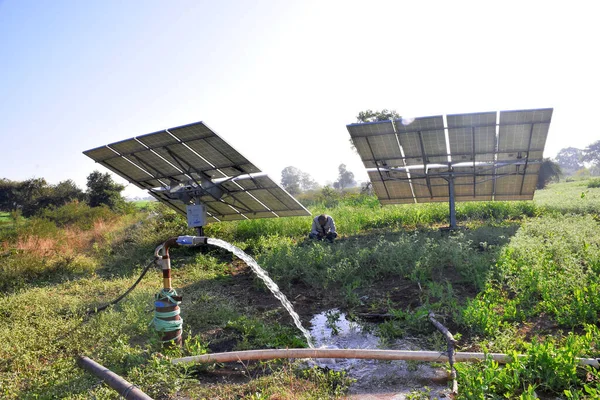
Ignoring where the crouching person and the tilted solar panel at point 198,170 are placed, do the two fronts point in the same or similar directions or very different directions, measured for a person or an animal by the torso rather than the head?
very different directions

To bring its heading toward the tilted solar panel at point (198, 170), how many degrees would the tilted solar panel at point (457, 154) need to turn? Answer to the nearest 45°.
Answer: approximately 135° to its left

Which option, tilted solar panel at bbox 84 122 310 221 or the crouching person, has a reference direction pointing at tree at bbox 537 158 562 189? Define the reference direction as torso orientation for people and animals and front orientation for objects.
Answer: the tilted solar panel

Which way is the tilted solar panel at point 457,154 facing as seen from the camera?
away from the camera

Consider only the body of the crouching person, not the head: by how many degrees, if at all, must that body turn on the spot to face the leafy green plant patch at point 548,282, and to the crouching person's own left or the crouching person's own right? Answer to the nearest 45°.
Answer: approximately 45° to the crouching person's own left

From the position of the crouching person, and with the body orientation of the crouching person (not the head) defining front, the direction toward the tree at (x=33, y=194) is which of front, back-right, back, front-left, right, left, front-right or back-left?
back-right

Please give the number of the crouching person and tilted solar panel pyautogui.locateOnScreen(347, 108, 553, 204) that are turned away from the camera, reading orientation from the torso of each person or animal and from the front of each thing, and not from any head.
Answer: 1

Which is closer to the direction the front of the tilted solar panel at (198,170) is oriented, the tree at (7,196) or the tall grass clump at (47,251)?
the tree

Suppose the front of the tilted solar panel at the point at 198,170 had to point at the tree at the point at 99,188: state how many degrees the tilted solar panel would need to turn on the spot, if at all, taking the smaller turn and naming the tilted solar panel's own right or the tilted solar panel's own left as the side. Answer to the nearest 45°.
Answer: approximately 45° to the tilted solar panel's own left

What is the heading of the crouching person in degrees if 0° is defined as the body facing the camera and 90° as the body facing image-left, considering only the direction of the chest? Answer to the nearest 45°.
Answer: approximately 0°

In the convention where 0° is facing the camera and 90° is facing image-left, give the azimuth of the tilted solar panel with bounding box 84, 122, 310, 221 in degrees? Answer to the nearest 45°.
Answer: approximately 225°

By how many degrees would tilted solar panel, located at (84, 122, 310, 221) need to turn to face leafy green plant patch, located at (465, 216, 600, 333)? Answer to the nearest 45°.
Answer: approximately 90° to its right

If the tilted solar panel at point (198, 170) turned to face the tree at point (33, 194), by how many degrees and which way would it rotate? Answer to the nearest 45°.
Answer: approximately 90° to its left
